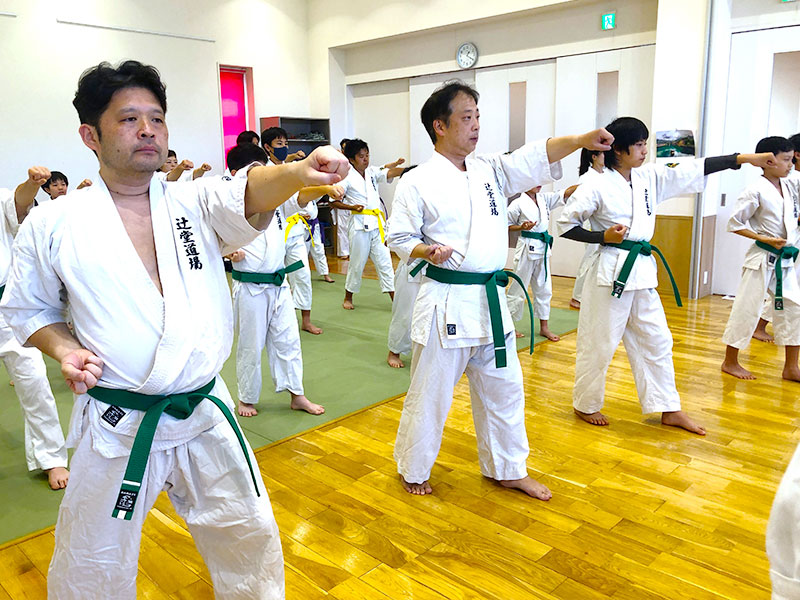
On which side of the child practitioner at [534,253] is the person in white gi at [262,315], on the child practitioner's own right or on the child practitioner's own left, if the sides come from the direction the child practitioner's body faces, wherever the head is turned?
on the child practitioner's own right

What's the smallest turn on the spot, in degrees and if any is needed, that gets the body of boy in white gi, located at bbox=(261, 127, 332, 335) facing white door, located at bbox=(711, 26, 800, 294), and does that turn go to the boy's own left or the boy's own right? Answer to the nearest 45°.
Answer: approximately 45° to the boy's own left

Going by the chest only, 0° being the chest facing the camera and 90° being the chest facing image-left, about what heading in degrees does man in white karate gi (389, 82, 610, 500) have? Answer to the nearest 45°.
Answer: approximately 315°

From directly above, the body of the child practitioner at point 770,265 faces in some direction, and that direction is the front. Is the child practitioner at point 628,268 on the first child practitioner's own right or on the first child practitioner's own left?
on the first child practitioner's own right

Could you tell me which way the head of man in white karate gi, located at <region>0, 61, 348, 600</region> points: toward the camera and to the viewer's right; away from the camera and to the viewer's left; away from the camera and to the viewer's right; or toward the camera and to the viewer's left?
toward the camera and to the viewer's right

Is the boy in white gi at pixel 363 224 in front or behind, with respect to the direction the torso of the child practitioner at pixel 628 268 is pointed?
behind

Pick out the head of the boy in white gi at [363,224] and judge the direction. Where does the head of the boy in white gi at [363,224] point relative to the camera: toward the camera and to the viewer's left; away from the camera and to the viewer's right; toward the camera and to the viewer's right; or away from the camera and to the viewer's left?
toward the camera and to the viewer's right
